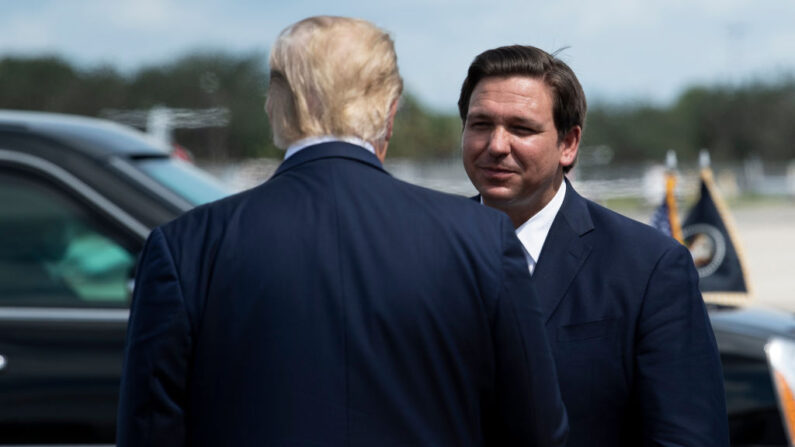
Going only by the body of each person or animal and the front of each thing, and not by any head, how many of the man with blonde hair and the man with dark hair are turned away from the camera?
1

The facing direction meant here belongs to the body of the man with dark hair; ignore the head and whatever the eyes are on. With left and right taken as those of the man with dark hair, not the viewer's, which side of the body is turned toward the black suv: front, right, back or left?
right

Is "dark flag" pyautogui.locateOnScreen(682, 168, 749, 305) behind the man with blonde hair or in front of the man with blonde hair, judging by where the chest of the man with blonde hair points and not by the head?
in front

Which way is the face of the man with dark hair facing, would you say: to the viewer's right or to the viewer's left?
to the viewer's left

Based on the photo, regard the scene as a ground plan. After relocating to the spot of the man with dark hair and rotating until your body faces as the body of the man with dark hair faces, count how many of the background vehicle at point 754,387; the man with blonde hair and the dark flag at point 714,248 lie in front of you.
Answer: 1

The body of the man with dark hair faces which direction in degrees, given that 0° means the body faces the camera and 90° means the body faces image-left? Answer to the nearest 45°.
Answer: approximately 45°

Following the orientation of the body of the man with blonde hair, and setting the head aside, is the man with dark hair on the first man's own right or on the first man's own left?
on the first man's own right

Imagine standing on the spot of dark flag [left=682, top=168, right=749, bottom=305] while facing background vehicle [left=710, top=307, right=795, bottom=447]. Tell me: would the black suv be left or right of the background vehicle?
right

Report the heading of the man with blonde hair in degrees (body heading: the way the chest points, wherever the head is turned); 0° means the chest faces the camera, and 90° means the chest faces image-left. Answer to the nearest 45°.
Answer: approximately 180°

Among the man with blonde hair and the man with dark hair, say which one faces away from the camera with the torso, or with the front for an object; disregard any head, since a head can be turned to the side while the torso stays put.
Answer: the man with blonde hair

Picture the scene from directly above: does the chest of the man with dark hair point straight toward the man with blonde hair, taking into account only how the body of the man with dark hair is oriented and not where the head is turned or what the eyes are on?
yes

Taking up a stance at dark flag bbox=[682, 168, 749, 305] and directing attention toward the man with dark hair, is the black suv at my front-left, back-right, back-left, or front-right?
front-right
